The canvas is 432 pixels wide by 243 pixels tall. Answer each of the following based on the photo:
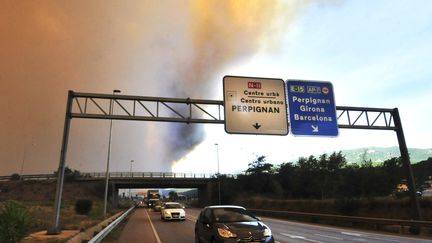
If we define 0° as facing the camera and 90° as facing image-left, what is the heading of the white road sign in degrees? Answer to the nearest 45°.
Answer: approximately 0°

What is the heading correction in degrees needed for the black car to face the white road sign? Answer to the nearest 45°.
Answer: approximately 135° to its left

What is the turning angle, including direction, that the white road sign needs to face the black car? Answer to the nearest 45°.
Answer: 0° — it already faces it

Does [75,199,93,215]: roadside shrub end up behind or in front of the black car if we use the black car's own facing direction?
behind

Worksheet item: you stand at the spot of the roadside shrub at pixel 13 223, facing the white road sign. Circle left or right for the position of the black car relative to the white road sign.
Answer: right

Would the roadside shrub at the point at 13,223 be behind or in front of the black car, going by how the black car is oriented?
behind

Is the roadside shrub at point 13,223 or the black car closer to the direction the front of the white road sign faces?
the black car

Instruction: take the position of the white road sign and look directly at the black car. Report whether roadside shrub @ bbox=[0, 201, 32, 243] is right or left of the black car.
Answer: right
